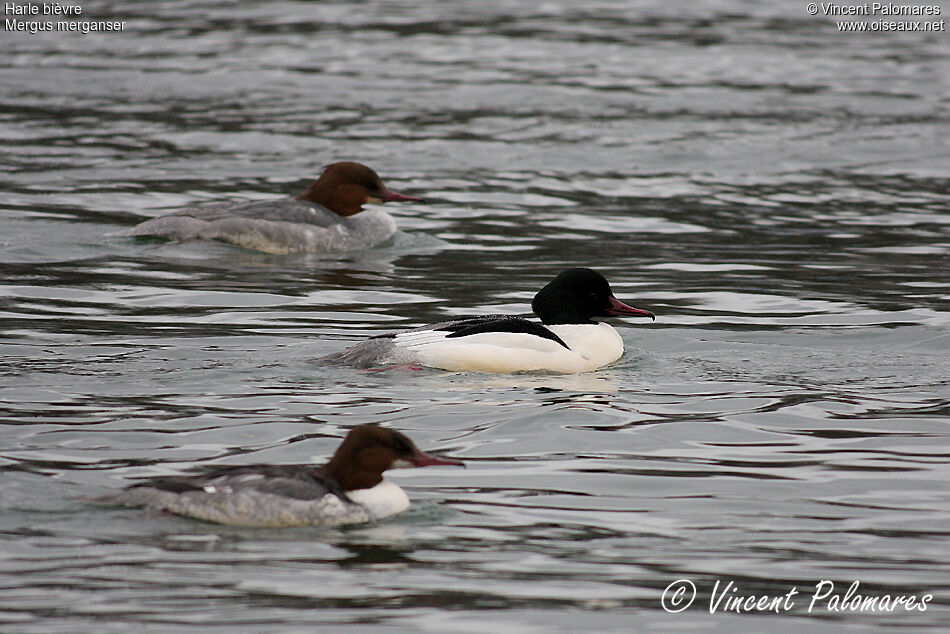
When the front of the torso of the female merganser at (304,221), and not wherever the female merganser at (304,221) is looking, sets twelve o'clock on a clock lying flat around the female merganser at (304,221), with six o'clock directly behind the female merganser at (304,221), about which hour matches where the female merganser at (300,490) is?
the female merganser at (300,490) is roughly at 3 o'clock from the female merganser at (304,221).

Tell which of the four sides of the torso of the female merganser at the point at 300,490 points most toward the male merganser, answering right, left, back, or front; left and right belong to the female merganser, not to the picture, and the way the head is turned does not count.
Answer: left

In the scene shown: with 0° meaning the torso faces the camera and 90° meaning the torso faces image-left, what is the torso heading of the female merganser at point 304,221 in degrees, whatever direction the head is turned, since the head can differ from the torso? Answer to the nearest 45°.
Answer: approximately 270°

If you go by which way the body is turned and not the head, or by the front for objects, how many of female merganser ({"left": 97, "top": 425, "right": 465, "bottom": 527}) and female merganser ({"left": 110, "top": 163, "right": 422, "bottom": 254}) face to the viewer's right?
2

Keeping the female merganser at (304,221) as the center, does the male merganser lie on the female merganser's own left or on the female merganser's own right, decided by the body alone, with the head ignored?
on the female merganser's own right

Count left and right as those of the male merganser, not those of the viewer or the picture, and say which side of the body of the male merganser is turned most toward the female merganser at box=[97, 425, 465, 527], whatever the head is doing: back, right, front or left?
right

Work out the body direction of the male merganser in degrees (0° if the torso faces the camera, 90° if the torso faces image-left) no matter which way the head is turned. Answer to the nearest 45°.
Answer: approximately 270°

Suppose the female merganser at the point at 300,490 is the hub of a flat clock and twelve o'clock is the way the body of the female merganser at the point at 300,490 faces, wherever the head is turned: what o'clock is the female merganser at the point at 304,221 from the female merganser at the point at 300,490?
the female merganser at the point at 304,221 is roughly at 9 o'clock from the female merganser at the point at 300,490.

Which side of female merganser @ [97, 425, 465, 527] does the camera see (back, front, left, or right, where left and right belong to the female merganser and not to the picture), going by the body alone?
right
